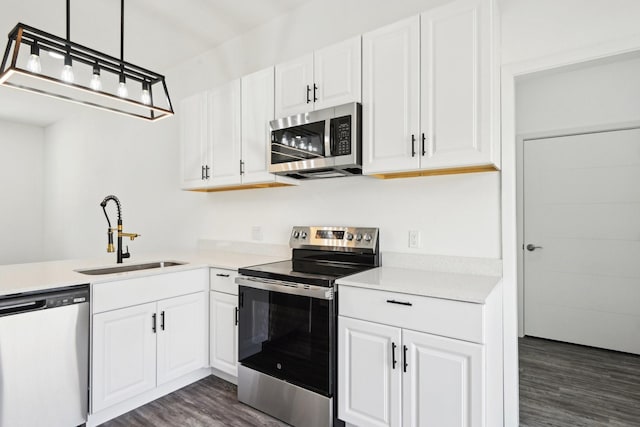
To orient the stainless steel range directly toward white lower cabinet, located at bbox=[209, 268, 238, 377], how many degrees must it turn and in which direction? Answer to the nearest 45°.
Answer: approximately 90° to its right

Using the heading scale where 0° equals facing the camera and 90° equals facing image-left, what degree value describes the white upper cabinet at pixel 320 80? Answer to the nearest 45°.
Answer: approximately 45°

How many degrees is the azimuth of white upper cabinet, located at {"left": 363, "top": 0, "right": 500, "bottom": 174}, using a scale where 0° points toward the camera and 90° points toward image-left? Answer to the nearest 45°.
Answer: approximately 45°

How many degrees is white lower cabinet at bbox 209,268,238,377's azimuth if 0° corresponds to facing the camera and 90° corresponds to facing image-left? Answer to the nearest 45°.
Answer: approximately 45°

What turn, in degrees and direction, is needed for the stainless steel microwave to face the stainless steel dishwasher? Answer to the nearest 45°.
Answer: approximately 45° to its right
